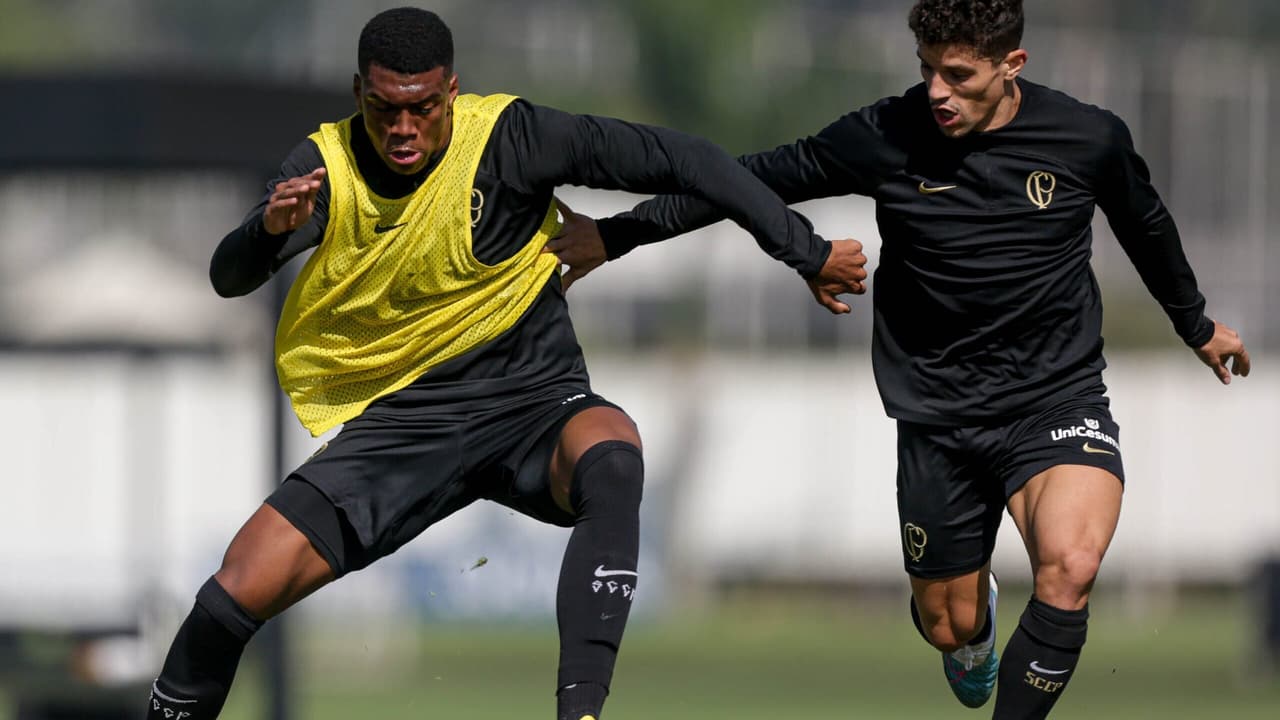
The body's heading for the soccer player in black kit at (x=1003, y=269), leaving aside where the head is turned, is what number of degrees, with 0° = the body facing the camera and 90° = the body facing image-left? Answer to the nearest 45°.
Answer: approximately 0°

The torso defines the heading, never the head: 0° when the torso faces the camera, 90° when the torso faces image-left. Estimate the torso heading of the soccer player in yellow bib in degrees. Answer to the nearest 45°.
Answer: approximately 0°

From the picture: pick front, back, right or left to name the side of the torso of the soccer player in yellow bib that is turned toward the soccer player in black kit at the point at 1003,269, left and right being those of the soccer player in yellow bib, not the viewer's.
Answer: left

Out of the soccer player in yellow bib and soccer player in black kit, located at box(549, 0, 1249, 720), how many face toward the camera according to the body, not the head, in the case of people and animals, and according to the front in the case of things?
2

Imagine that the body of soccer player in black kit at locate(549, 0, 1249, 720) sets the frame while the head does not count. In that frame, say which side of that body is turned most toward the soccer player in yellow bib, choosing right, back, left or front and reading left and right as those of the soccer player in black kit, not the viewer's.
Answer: right
